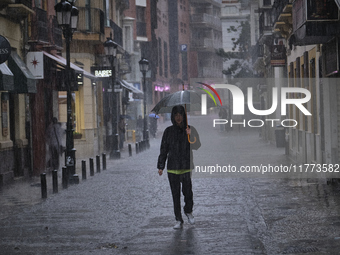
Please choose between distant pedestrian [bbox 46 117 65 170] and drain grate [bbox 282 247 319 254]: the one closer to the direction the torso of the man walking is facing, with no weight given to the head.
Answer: the drain grate

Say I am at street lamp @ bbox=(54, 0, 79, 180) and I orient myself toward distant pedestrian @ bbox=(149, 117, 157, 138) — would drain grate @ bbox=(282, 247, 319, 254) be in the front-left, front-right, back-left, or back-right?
back-right

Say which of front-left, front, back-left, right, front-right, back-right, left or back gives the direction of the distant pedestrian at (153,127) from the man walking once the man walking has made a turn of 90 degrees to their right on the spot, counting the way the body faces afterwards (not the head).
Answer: right

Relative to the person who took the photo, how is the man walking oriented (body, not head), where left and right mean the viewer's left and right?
facing the viewer

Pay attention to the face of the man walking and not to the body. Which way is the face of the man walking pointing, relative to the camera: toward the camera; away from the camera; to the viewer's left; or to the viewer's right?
toward the camera

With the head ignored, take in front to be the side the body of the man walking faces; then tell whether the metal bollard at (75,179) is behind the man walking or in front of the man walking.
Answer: behind
